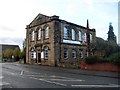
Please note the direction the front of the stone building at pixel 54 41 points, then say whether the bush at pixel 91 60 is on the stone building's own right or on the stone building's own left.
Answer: on the stone building's own left
